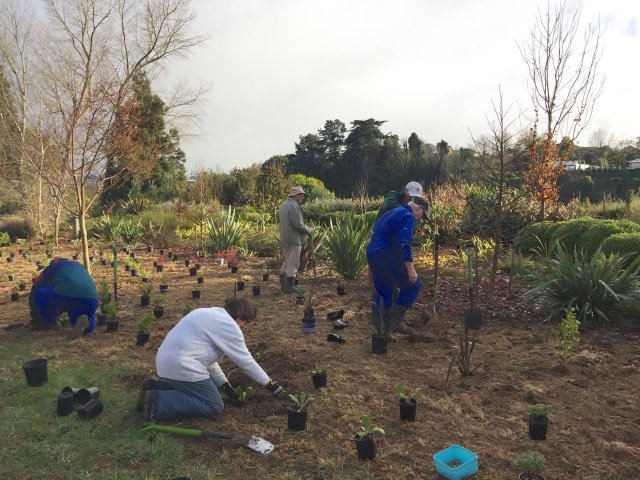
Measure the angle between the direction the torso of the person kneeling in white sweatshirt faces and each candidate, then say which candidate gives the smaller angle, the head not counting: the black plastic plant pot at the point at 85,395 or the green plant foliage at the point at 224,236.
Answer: the green plant foliage

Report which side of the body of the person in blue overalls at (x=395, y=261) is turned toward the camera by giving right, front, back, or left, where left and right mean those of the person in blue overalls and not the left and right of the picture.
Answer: right

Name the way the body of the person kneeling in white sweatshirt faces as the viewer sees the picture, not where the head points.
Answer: to the viewer's right

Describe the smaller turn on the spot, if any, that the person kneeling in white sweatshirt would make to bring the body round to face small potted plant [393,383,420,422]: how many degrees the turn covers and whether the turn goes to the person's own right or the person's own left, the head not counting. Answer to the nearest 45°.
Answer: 0° — they already face it

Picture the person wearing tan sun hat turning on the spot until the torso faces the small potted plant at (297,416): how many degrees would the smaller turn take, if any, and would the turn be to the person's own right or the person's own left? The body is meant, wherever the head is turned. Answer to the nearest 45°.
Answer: approximately 90° to the person's own right

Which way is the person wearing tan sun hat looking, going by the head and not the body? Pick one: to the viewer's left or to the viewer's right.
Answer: to the viewer's right

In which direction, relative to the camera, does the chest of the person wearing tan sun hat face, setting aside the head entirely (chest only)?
to the viewer's right

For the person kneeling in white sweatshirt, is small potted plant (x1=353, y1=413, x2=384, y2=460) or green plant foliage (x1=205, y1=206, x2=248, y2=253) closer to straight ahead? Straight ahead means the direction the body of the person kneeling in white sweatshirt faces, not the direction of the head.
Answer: the small potted plant

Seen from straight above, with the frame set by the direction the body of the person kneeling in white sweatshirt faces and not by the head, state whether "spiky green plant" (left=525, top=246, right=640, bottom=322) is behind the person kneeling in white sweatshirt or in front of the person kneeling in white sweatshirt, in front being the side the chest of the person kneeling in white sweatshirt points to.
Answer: in front
